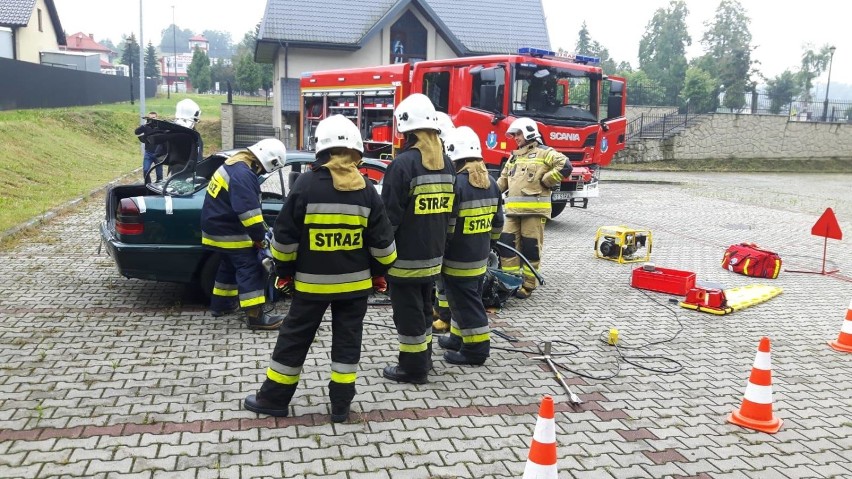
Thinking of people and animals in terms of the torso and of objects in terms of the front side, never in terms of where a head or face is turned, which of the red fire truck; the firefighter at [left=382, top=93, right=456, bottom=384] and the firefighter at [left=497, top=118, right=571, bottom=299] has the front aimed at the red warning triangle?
the red fire truck

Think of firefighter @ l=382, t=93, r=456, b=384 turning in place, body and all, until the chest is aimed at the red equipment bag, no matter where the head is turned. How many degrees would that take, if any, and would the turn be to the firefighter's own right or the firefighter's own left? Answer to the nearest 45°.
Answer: approximately 90° to the firefighter's own right

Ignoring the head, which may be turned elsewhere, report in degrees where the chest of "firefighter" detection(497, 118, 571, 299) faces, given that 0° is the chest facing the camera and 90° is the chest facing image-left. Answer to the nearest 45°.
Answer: approximately 45°

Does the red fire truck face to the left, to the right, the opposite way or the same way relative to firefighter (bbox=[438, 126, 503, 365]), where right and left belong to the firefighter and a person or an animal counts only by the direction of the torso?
the opposite way

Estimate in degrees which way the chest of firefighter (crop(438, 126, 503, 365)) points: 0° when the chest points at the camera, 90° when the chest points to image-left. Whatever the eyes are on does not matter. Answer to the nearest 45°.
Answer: approximately 135°

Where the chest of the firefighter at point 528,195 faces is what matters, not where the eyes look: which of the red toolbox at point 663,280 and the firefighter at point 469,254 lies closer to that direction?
the firefighter
